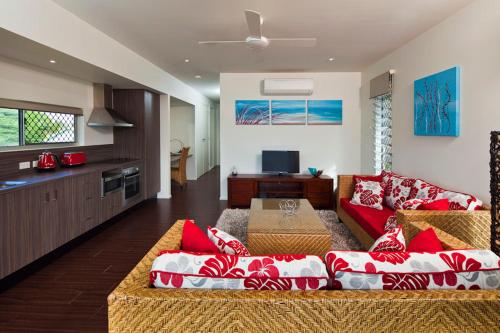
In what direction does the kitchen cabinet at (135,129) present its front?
to the viewer's right

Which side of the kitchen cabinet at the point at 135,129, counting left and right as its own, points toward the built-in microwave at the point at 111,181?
right

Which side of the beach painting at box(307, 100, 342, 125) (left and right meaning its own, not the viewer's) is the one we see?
front

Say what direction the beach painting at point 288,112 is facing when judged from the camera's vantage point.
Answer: facing the viewer

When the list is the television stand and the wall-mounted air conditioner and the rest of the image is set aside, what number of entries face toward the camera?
2

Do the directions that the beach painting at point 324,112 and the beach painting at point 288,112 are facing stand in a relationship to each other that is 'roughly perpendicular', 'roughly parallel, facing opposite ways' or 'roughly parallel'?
roughly parallel

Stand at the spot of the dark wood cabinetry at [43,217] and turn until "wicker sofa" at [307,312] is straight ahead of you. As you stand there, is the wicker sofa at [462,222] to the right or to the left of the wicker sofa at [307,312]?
left

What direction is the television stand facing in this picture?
toward the camera

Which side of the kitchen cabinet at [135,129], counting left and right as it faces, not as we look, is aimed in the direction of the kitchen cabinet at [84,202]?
right

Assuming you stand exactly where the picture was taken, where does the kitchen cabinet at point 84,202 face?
facing the viewer and to the right of the viewer

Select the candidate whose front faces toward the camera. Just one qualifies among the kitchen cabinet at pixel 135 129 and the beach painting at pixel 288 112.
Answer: the beach painting

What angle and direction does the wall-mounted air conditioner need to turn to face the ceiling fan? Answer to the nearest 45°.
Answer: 0° — it already faces it

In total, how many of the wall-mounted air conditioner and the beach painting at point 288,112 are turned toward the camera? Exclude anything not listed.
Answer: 2

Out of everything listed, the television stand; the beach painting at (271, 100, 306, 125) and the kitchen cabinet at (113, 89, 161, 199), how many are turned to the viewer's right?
1

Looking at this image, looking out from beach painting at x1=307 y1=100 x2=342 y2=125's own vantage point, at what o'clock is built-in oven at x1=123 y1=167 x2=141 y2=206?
The built-in oven is roughly at 2 o'clock from the beach painting.
